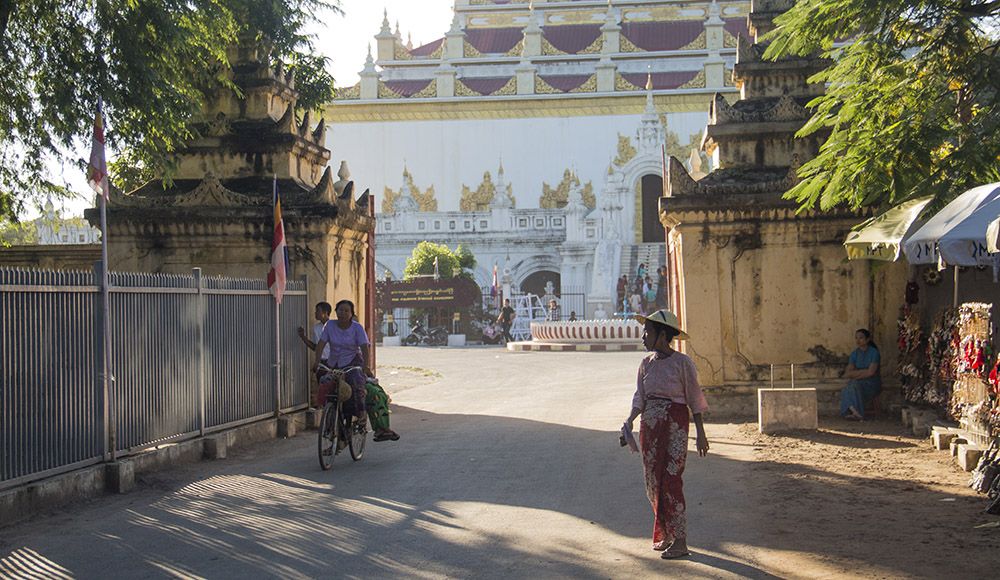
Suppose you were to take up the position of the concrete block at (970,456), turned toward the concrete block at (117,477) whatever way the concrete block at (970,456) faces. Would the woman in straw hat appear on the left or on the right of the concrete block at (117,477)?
left

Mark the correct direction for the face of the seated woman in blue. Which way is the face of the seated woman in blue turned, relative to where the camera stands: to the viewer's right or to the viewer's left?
to the viewer's left

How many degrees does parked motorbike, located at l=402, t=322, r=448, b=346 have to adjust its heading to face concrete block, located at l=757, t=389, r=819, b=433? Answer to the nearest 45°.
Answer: approximately 90° to its left

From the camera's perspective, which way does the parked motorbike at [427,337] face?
to the viewer's left

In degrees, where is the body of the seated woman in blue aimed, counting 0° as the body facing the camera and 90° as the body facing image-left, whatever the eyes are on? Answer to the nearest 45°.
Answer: approximately 45°
